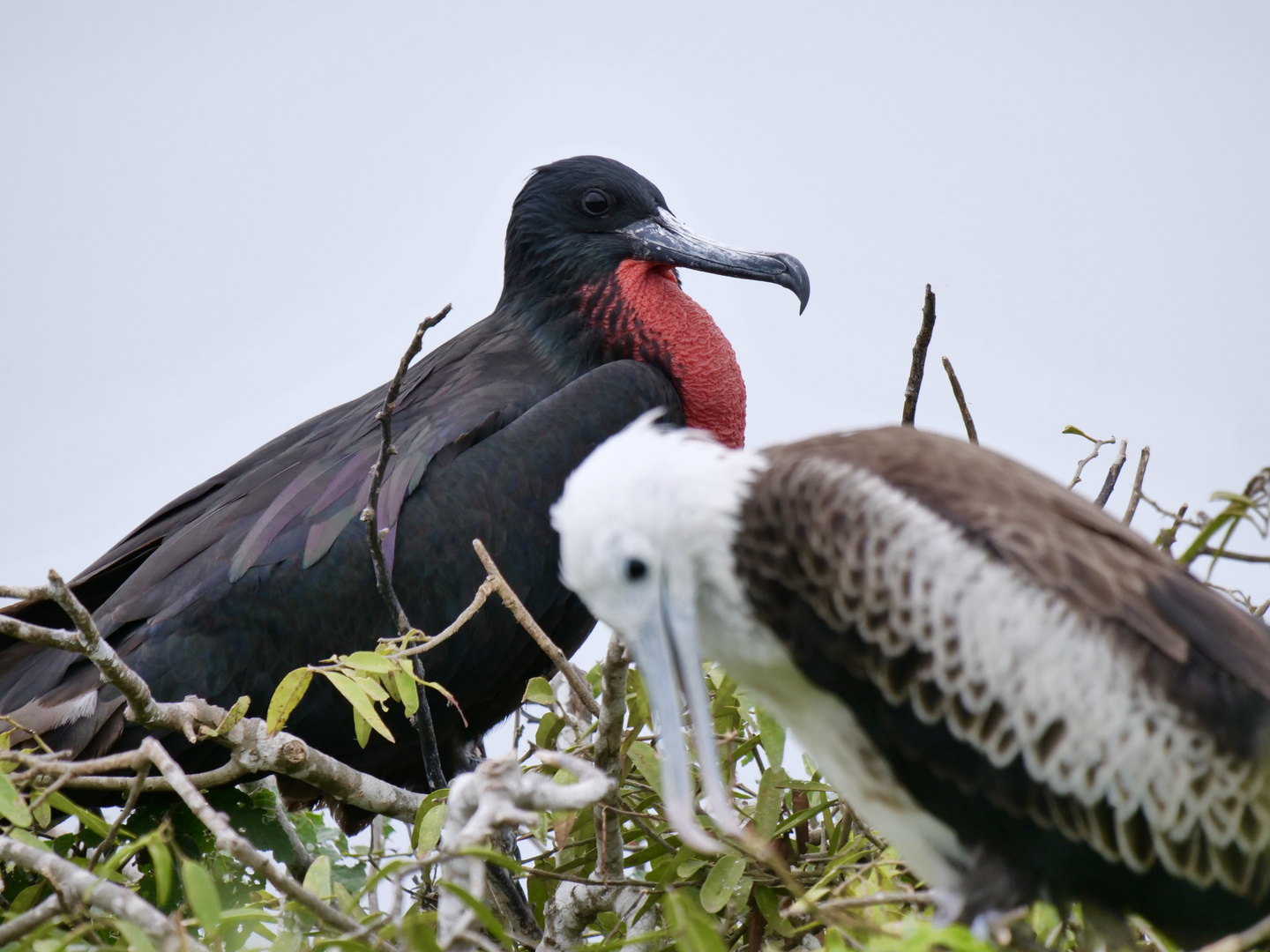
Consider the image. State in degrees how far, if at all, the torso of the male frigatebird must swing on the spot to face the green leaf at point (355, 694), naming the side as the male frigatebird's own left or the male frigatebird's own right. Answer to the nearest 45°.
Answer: approximately 90° to the male frigatebird's own right

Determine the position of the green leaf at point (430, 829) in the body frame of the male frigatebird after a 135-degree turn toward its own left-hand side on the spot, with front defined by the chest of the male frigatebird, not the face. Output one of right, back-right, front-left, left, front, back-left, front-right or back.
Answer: back-left

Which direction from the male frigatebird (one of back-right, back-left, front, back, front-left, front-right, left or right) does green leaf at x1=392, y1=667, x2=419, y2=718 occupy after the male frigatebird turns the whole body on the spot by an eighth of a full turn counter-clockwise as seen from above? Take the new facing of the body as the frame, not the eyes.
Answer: back-right

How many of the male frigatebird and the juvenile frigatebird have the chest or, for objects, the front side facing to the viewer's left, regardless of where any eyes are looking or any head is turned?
1

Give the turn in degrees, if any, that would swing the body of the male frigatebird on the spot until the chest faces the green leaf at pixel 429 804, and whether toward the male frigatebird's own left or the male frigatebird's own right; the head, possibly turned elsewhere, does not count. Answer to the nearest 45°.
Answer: approximately 90° to the male frigatebird's own right

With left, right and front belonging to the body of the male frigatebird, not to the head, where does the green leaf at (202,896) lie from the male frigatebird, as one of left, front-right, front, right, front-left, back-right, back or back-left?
right

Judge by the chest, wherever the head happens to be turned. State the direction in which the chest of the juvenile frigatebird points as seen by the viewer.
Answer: to the viewer's left

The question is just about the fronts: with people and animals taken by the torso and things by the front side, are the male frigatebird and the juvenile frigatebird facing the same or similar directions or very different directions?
very different directions

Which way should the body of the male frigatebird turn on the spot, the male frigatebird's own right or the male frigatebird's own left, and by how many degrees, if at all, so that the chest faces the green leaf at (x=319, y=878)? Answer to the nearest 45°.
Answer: approximately 90° to the male frigatebird's own right

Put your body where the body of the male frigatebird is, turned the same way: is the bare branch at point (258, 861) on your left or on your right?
on your right

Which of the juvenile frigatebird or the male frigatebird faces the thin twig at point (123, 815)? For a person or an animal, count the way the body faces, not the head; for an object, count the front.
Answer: the juvenile frigatebird

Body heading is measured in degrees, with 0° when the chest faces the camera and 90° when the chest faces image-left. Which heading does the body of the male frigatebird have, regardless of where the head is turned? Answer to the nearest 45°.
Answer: approximately 270°
